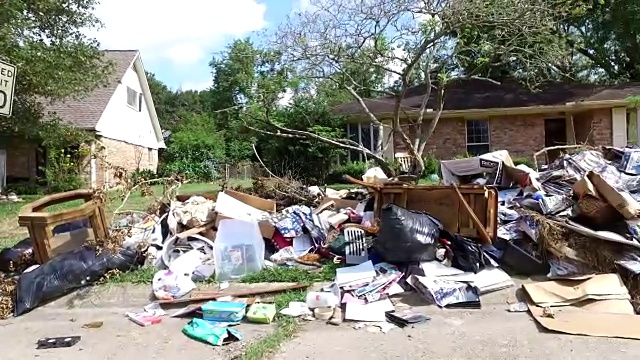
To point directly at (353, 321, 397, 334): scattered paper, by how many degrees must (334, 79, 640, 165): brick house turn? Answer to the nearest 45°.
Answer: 0° — it already faces it

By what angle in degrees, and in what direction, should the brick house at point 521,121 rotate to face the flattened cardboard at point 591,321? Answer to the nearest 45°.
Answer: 0° — it already faces it

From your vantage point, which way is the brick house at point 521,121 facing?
toward the camera

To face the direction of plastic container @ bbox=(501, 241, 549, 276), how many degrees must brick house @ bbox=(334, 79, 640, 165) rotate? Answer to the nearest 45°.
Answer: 0° — it already faces it

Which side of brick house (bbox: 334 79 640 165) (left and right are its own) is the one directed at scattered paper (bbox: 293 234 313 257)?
front

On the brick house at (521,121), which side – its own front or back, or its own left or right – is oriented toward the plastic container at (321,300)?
front

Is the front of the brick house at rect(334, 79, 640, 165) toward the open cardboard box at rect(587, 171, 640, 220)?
yes

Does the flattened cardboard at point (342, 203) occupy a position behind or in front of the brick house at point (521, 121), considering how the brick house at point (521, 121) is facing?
in front

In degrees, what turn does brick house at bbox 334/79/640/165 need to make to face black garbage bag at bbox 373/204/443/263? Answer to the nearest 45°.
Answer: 0° — it already faces it

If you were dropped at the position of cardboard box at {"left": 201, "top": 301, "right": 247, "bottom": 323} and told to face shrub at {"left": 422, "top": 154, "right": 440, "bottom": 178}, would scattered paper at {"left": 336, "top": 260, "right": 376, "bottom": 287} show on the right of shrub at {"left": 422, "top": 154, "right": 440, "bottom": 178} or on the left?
right

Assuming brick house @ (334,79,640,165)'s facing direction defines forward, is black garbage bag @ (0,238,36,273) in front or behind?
in front

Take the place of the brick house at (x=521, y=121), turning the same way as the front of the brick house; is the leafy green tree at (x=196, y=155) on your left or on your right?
on your right

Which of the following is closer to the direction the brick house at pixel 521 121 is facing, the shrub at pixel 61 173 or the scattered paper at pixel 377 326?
the scattered paper

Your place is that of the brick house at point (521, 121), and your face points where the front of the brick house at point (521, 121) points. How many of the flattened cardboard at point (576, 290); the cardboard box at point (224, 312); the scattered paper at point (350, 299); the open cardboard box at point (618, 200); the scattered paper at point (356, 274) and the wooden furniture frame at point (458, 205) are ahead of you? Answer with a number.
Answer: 6

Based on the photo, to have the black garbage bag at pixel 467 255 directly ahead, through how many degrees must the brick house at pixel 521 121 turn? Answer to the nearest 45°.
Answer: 0° — it already faces it

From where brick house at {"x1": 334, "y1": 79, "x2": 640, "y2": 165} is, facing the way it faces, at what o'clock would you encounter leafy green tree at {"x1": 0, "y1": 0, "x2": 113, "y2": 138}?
The leafy green tree is roughly at 2 o'clock from the brick house.
